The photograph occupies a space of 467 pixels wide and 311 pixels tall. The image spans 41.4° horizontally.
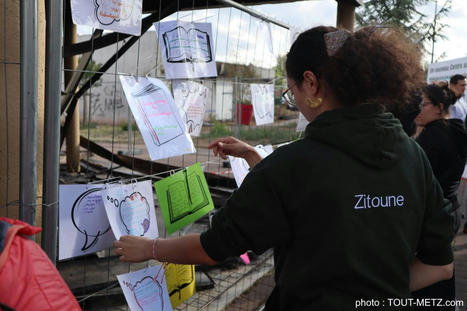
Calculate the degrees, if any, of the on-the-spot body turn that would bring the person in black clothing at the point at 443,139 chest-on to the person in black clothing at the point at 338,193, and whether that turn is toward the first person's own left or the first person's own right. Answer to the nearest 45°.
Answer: approximately 90° to the first person's own left

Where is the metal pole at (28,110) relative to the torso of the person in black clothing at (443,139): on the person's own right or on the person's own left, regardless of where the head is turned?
on the person's own left

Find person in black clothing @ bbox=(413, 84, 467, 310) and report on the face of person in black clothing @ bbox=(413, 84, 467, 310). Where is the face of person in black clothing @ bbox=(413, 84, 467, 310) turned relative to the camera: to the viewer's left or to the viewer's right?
to the viewer's left

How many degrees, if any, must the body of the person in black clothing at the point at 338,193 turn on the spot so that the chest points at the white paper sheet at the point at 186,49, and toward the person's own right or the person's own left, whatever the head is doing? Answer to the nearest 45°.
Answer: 0° — they already face it

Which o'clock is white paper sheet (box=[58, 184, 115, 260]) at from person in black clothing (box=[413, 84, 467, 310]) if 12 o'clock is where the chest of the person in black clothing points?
The white paper sheet is roughly at 10 o'clock from the person in black clothing.

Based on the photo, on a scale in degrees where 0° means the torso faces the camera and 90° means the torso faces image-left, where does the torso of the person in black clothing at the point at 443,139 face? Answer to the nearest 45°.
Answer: approximately 90°

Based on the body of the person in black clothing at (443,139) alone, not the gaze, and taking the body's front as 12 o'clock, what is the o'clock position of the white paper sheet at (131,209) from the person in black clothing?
The white paper sheet is roughly at 10 o'clock from the person in black clothing.

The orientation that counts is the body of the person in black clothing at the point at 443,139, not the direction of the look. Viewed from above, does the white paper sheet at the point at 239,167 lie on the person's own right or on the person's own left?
on the person's own left

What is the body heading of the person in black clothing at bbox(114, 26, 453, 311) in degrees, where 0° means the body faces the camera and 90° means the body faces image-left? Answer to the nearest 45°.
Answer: approximately 135°

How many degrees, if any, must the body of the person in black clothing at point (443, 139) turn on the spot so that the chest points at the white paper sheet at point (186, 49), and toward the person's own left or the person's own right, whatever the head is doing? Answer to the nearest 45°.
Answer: approximately 45° to the person's own left

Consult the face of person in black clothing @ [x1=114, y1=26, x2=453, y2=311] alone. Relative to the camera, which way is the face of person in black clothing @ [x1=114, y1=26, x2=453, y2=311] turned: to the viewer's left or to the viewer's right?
to the viewer's left
